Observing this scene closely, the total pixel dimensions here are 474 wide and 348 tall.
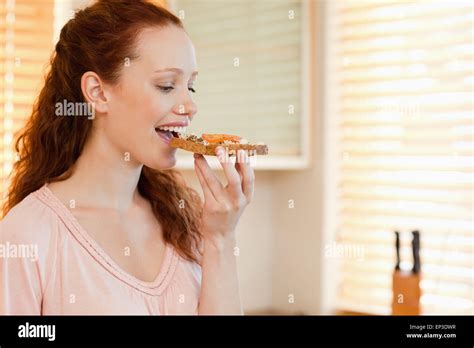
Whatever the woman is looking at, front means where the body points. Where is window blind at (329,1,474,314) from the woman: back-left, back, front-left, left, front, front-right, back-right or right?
left

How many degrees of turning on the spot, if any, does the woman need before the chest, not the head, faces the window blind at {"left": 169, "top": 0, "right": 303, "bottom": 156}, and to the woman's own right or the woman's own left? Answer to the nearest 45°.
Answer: approximately 135° to the woman's own left

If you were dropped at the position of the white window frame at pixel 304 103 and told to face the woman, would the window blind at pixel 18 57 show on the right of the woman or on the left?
right

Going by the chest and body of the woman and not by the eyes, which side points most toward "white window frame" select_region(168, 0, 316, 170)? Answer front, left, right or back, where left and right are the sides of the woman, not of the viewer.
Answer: left

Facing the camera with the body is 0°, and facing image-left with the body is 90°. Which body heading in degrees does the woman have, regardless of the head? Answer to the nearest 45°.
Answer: approximately 315°

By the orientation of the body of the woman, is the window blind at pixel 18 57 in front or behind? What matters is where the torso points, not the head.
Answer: behind

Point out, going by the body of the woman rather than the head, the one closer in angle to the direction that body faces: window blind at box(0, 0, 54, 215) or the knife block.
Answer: the knife block

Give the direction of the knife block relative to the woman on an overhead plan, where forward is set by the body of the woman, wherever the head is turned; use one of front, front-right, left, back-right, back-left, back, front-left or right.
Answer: left
